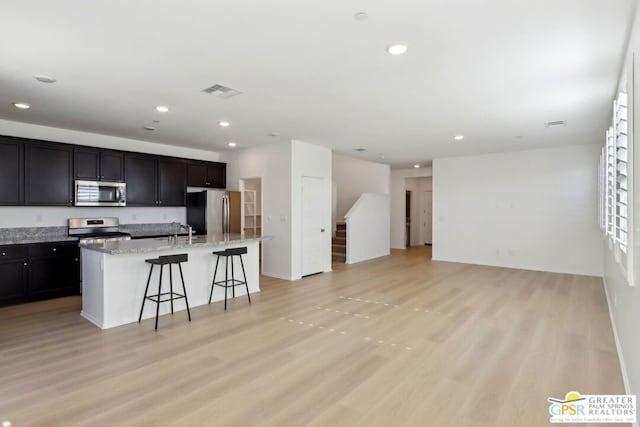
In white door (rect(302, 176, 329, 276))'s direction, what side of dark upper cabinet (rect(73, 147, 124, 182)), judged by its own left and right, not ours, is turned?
left

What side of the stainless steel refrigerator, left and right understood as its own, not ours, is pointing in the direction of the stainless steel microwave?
right

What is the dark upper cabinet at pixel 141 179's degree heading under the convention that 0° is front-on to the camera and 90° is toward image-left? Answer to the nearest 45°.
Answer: approximately 0°

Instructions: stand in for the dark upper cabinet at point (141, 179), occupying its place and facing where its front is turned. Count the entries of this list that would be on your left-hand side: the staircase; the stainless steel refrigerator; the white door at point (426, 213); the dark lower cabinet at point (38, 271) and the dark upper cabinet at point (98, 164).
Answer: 3

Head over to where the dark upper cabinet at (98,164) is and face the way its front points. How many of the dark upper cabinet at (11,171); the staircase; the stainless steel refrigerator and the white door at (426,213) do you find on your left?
3

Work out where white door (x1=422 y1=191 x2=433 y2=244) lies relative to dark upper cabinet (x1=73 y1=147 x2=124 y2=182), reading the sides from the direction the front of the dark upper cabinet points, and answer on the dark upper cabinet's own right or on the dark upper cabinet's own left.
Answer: on the dark upper cabinet's own left

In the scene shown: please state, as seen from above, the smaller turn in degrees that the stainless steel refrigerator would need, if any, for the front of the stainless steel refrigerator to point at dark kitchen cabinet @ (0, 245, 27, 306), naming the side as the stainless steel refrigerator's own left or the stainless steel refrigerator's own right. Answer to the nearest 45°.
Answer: approximately 90° to the stainless steel refrigerator's own right

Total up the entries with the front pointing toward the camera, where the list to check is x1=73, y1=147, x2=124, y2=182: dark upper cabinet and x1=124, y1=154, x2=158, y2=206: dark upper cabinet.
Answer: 2

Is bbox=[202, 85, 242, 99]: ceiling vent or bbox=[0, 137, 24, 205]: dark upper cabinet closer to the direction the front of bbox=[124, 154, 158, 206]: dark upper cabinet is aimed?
the ceiling vent

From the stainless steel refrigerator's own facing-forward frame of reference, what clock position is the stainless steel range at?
The stainless steel range is roughly at 4 o'clock from the stainless steel refrigerator.

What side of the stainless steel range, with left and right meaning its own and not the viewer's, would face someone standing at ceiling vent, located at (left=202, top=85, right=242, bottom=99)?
front

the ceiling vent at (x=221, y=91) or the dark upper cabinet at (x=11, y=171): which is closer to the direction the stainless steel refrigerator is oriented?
the ceiling vent

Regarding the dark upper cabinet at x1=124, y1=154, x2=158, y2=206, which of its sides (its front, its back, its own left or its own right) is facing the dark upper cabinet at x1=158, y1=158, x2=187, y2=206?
left
